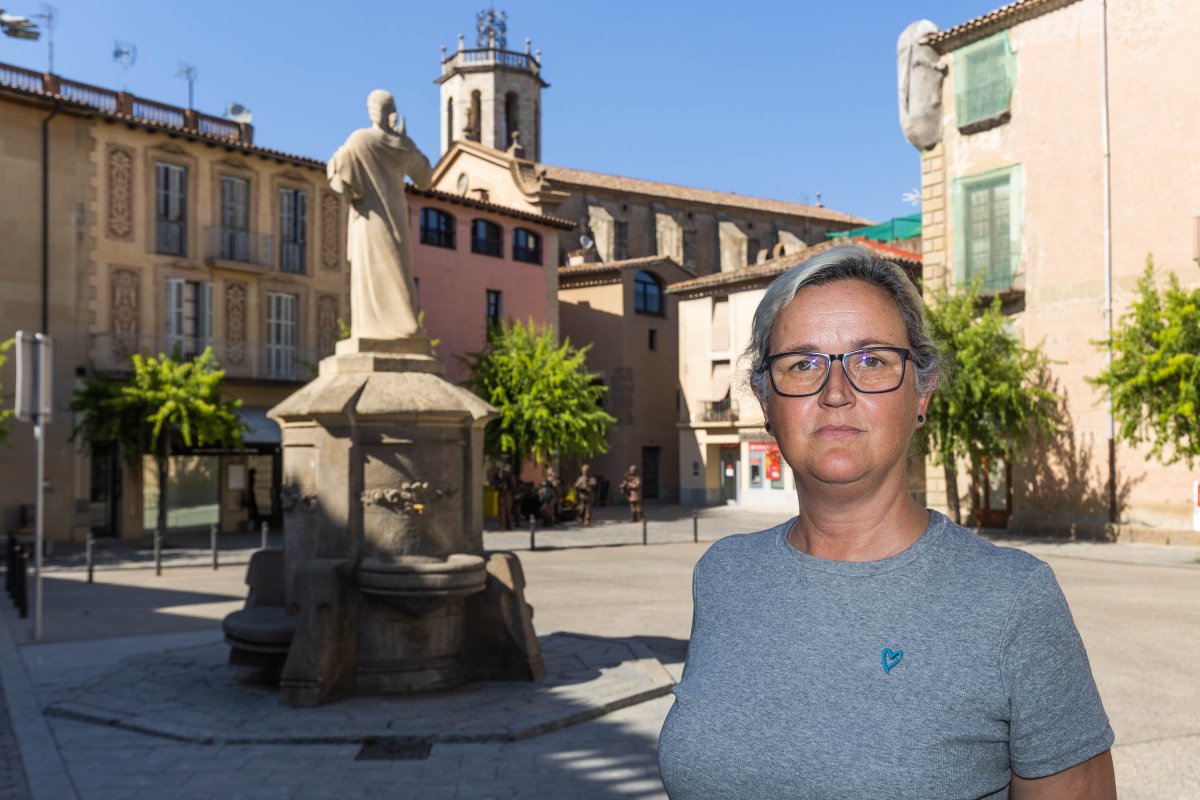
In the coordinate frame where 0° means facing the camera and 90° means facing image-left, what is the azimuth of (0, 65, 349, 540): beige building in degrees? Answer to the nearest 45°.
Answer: approximately 315°

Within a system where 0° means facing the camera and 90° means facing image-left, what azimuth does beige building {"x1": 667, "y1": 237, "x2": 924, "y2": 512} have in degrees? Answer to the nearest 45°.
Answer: approximately 0°

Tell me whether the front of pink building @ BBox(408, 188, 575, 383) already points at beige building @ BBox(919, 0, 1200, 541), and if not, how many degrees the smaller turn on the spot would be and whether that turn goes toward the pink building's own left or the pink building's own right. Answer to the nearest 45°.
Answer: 0° — it already faces it

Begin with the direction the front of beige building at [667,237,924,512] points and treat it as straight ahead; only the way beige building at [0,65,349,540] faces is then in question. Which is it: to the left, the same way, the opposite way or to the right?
to the left

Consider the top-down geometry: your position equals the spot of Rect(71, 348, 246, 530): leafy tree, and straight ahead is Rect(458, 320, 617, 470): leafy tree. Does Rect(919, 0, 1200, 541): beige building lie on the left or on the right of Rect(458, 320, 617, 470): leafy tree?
right

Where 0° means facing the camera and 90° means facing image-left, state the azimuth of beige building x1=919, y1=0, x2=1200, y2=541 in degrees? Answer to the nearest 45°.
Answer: approximately 45°

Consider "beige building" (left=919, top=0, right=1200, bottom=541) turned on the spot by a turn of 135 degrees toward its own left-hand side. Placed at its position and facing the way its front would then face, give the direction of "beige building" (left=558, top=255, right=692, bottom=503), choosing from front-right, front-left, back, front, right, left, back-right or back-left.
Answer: back-left

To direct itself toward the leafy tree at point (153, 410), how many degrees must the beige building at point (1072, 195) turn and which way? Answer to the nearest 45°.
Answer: approximately 45° to its right
